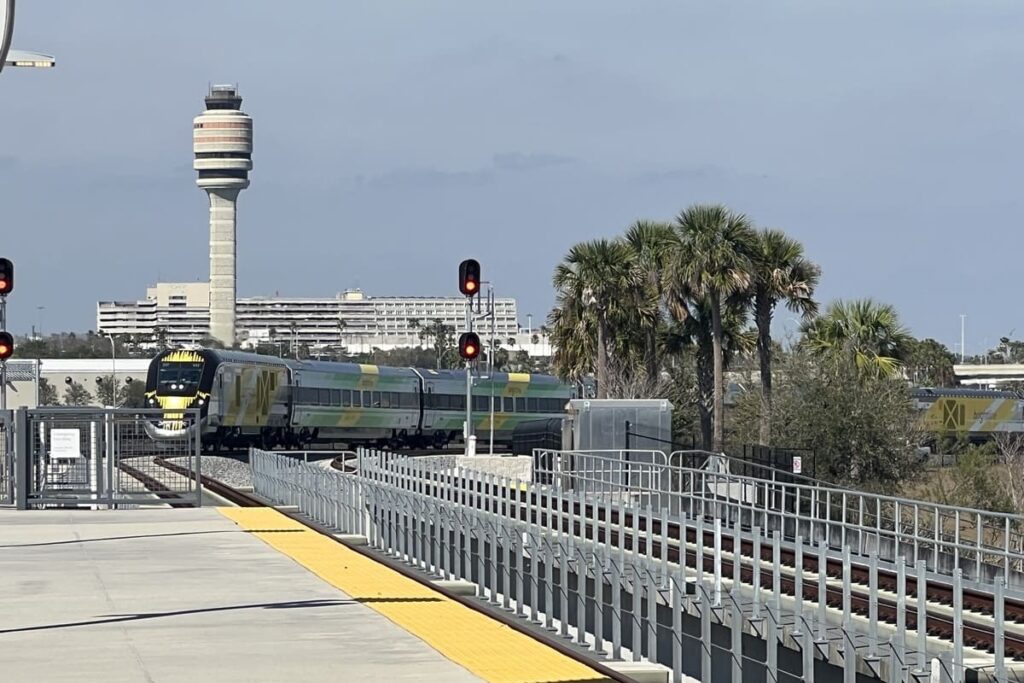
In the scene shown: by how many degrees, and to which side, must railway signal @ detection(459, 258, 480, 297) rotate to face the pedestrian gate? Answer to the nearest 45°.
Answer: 0° — it already faces it

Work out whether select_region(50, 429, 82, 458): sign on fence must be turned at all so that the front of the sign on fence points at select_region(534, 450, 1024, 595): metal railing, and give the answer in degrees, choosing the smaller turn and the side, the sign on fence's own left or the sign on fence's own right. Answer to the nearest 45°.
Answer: approximately 45° to the sign on fence's own left

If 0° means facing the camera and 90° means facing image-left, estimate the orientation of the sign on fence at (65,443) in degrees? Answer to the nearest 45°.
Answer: approximately 0°

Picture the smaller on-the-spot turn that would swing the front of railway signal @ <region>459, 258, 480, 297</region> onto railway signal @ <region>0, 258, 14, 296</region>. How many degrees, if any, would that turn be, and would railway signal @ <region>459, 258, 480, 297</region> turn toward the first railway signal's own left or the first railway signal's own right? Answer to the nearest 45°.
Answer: approximately 90° to the first railway signal's own right

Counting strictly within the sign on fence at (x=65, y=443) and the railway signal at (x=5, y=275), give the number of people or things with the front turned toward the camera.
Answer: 2

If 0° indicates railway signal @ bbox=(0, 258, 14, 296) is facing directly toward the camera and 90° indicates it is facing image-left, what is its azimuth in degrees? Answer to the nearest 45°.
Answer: approximately 0°

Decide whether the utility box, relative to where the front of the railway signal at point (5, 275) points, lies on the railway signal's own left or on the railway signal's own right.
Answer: on the railway signal's own left
